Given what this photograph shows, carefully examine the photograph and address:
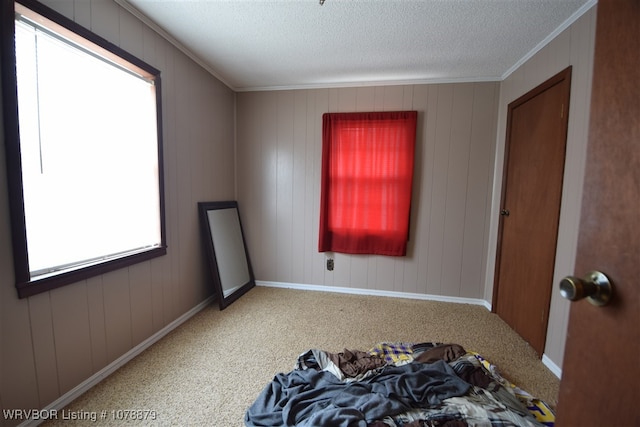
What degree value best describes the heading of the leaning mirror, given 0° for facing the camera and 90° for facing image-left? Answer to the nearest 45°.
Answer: approximately 315°

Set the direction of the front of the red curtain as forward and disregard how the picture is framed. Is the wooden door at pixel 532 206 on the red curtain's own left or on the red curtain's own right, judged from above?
on the red curtain's own left

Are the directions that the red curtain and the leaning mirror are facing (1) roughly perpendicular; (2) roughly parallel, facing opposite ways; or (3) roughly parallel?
roughly perpendicular

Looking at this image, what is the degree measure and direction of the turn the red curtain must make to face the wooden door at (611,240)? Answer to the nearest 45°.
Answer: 0° — it already faces it

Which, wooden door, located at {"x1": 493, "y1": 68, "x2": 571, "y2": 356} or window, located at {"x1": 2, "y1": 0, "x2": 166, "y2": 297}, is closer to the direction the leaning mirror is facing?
the wooden door

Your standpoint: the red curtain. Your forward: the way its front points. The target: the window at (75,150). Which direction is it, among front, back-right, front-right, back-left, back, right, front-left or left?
front-right

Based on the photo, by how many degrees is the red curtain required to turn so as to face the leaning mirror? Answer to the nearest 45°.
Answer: approximately 90° to its right

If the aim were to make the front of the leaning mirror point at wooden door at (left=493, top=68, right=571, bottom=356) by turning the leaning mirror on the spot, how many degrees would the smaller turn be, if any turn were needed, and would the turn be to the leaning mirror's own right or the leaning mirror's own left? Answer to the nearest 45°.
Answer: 0° — it already faces it

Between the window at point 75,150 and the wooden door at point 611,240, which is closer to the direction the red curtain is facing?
the wooden door

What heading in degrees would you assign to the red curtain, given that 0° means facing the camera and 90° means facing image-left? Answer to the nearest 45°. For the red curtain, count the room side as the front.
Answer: approximately 0°

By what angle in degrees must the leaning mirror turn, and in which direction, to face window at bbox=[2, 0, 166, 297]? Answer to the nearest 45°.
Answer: approximately 90° to its right
